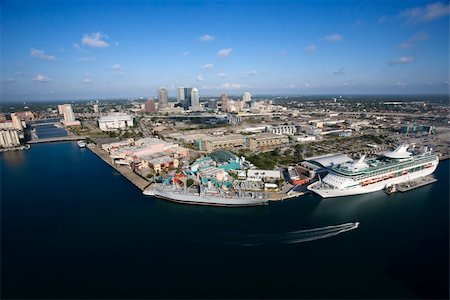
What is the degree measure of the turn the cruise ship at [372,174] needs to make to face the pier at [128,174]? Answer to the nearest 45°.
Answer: approximately 45° to its right

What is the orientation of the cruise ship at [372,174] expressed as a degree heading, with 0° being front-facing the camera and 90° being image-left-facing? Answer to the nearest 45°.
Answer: approximately 45°

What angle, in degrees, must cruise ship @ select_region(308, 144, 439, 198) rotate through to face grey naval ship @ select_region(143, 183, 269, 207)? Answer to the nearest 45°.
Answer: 0° — it already faces it

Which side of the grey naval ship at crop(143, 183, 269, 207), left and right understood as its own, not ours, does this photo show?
left

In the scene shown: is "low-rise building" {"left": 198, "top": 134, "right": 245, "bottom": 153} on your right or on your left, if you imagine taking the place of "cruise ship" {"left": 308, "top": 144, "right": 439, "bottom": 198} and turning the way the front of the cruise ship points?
on your right

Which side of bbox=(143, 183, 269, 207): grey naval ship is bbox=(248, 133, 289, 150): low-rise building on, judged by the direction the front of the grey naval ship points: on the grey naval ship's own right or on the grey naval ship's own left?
on the grey naval ship's own right

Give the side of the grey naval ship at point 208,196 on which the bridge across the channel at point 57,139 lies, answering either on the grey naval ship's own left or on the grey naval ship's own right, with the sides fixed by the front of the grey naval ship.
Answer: on the grey naval ship's own right

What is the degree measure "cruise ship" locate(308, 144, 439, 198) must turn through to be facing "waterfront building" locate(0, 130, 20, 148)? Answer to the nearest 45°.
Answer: approximately 45° to its right
